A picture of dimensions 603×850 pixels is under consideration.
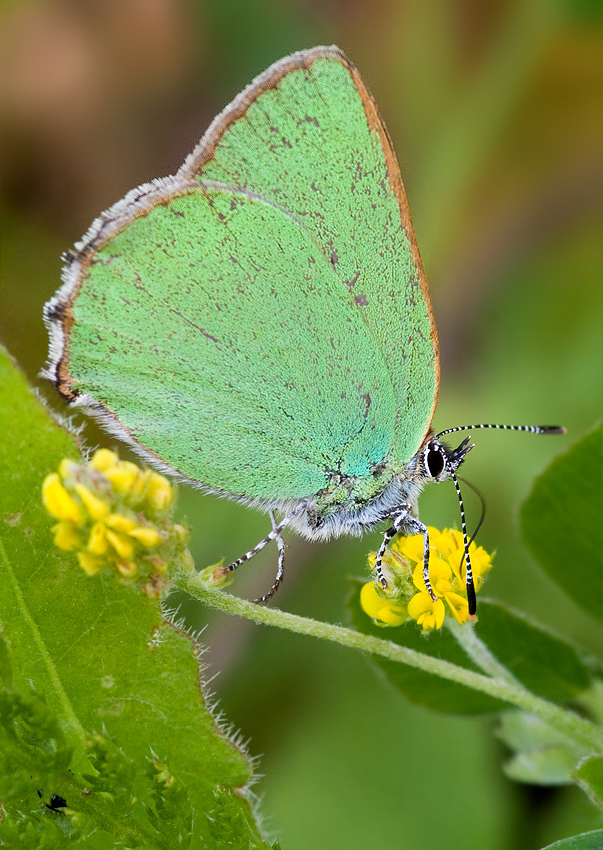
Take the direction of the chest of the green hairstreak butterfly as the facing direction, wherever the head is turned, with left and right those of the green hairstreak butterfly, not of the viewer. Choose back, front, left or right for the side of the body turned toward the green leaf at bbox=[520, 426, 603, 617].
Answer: front

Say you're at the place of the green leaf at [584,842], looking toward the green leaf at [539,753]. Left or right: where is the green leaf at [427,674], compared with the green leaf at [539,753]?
left

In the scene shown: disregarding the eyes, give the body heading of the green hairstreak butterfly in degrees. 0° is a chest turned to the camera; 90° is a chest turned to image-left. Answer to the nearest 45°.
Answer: approximately 270°
